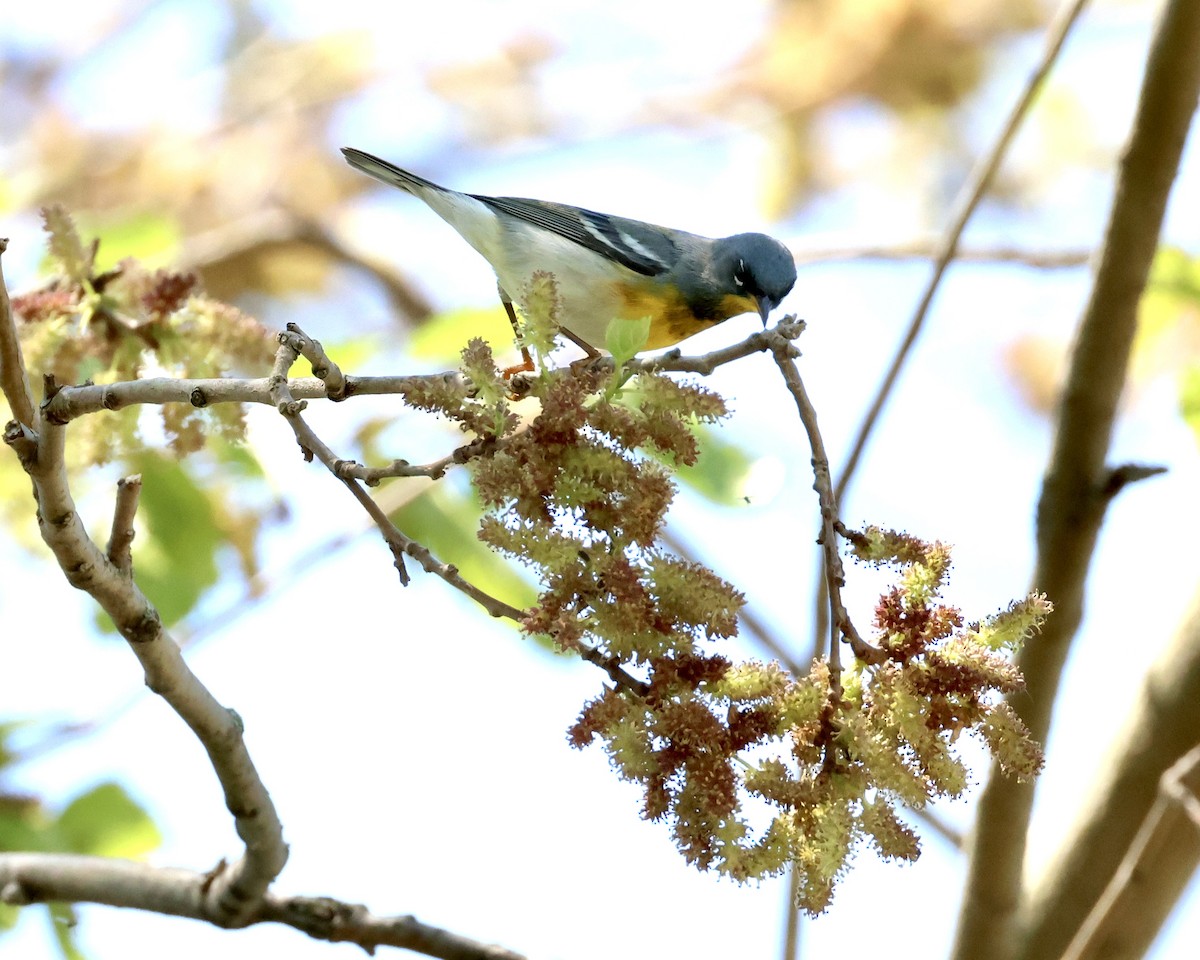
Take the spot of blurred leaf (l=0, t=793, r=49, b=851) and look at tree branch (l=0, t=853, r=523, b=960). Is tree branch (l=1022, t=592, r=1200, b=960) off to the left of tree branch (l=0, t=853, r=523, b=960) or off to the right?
left

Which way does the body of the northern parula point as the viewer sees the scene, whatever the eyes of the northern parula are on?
to the viewer's right
